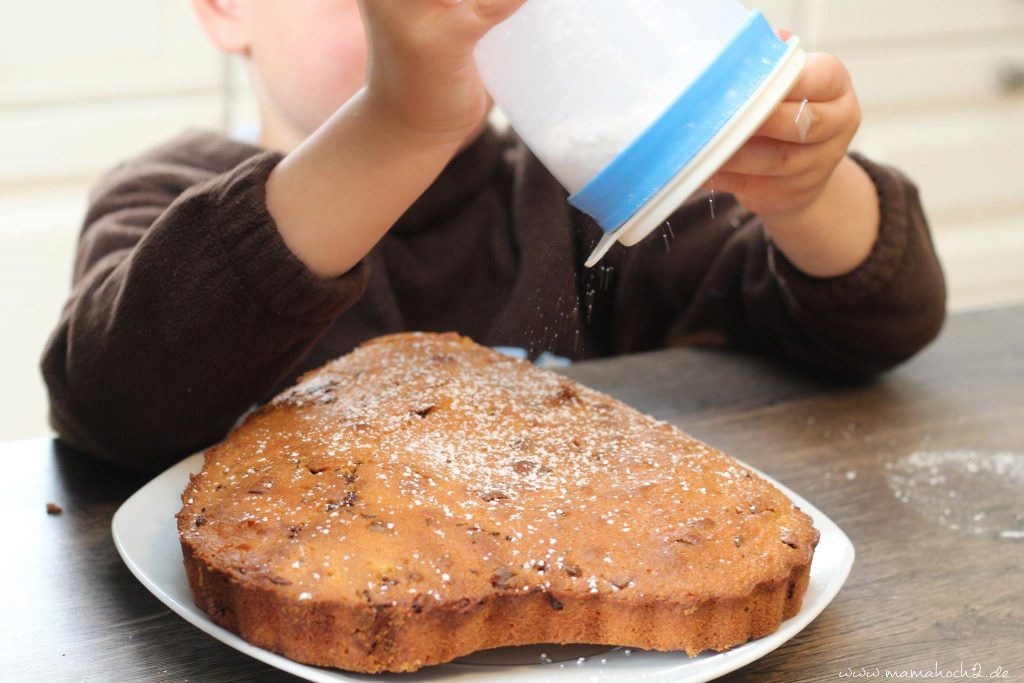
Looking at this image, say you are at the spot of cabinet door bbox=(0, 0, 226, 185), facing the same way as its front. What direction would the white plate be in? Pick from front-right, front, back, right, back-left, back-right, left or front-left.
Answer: front

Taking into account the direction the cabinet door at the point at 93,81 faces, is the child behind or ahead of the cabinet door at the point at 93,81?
ahead

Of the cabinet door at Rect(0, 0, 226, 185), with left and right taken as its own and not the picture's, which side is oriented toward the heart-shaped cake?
front

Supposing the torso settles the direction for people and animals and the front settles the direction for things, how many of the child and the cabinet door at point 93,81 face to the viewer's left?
0

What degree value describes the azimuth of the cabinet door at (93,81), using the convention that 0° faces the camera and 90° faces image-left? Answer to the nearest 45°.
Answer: approximately 0°

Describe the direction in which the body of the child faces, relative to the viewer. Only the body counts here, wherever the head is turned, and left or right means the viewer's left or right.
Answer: facing the viewer and to the right of the viewer
